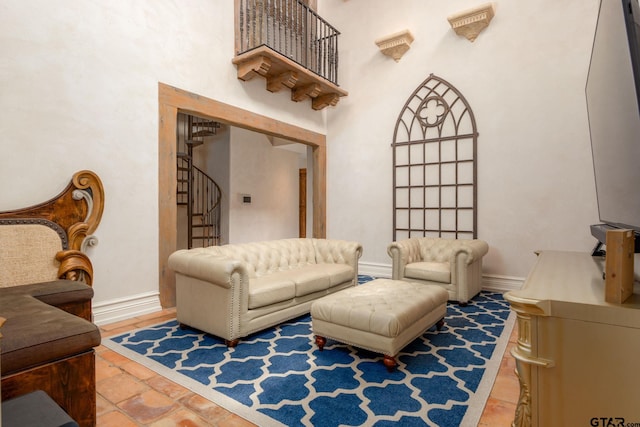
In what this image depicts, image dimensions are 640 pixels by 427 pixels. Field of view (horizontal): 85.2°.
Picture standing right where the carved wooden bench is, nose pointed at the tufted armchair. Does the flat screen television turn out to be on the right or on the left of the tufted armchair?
right

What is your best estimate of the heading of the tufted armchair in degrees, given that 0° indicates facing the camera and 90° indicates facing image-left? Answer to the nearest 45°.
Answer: approximately 45°

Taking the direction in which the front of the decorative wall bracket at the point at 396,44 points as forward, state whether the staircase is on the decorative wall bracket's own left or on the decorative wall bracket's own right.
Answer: on the decorative wall bracket's own right

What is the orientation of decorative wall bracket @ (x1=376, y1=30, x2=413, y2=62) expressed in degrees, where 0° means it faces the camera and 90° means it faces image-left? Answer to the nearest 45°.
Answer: approximately 45°

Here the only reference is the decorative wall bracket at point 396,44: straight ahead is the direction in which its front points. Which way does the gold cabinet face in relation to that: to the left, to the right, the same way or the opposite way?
to the right

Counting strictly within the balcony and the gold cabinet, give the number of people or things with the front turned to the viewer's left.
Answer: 1
